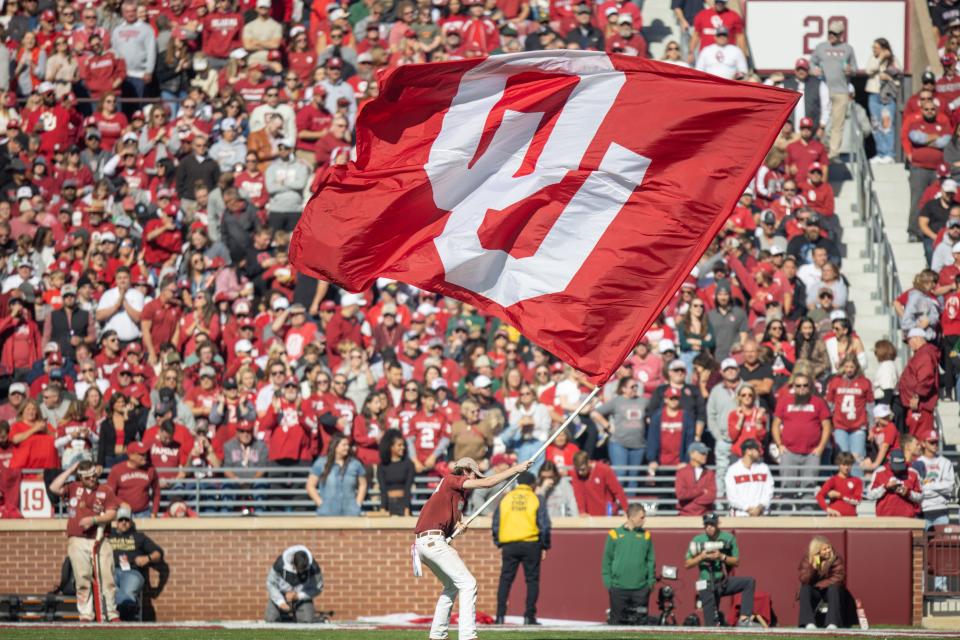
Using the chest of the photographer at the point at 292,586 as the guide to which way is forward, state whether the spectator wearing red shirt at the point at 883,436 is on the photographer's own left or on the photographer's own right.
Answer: on the photographer's own left

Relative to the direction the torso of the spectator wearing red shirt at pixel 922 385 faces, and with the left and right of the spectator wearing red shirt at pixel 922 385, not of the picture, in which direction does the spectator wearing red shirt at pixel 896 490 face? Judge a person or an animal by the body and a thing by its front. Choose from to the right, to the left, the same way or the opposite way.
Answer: to the left

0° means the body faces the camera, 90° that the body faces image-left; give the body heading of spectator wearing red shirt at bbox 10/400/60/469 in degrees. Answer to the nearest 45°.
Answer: approximately 0°

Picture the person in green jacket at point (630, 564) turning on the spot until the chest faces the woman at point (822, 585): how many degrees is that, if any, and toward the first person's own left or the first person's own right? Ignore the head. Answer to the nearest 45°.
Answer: approximately 90° to the first person's own left

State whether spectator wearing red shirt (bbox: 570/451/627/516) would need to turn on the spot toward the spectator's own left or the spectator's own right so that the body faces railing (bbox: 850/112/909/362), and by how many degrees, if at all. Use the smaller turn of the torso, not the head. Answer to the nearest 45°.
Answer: approximately 180°
